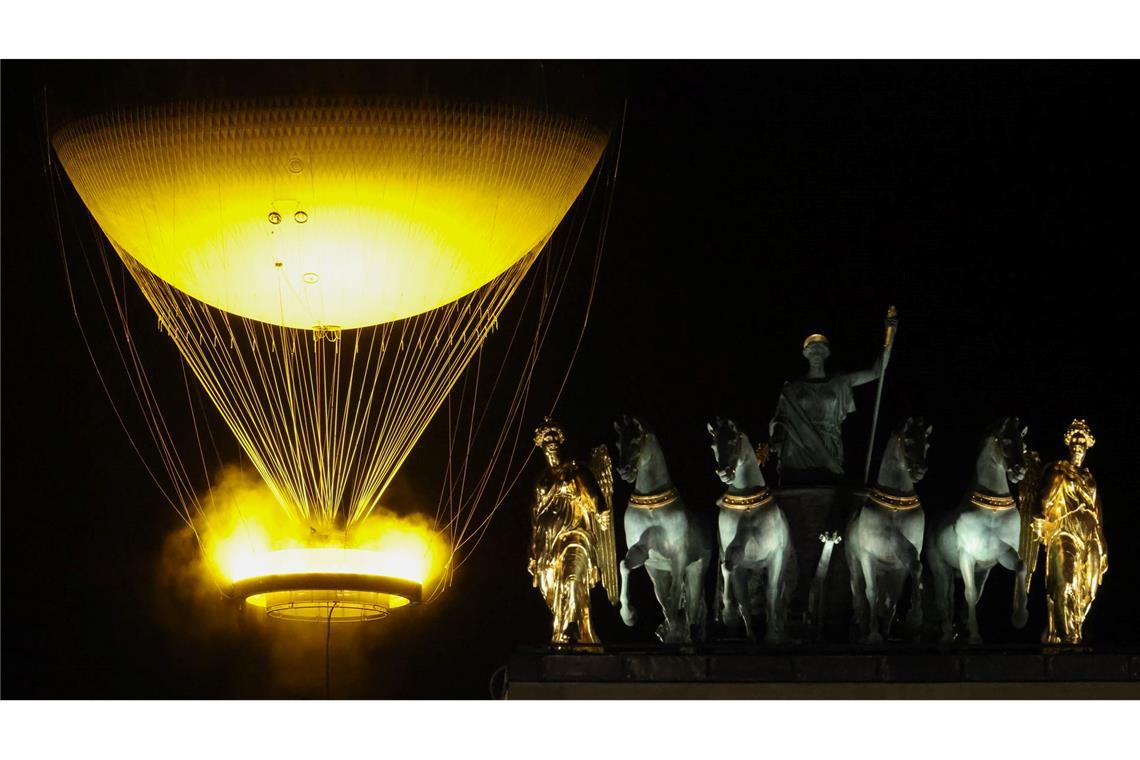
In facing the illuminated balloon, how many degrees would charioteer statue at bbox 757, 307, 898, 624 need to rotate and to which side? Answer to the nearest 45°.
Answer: approximately 90° to its right

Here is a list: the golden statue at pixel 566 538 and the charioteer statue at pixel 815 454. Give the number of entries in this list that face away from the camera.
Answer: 0

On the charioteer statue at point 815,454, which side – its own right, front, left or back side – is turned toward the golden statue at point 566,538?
right

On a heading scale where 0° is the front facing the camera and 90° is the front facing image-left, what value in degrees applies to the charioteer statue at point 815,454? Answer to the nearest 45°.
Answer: approximately 0°

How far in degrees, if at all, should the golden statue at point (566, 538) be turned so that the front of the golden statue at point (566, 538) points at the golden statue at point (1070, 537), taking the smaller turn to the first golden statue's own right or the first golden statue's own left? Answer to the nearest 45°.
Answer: approximately 135° to the first golden statue's own left

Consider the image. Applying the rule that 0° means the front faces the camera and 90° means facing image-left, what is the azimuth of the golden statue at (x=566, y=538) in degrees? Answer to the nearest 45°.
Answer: approximately 45°

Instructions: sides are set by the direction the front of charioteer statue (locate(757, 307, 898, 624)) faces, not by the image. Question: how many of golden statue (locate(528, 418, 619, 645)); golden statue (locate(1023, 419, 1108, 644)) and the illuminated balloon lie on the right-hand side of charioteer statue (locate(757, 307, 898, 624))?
2

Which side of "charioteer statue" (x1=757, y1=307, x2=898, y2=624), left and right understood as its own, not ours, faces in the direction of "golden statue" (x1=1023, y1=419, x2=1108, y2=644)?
left

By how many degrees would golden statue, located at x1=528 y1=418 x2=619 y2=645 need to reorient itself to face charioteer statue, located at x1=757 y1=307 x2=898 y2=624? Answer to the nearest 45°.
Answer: approximately 135° to its left
